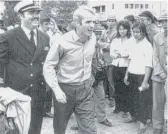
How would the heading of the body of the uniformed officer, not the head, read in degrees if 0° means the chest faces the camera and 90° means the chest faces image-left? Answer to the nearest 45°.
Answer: approximately 315°

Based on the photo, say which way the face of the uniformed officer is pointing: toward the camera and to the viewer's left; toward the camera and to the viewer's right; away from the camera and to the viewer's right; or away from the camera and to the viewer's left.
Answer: toward the camera and to the viewer's right

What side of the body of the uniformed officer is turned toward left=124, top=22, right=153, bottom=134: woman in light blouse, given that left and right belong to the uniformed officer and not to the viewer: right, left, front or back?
left

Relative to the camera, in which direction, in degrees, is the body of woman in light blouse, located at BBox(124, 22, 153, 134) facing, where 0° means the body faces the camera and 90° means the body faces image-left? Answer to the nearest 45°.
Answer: approximately 45°

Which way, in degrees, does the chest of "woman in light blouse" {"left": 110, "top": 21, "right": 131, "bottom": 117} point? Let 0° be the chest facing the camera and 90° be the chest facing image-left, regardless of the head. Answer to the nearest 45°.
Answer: approximately 0°

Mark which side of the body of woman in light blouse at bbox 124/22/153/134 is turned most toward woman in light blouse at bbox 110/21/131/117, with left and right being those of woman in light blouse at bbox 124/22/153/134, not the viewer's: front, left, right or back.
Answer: right

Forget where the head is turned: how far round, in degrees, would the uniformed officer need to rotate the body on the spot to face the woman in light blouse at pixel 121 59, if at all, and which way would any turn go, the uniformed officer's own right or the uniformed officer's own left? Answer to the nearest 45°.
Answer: approximately 90° to the uniformed officer's own left
